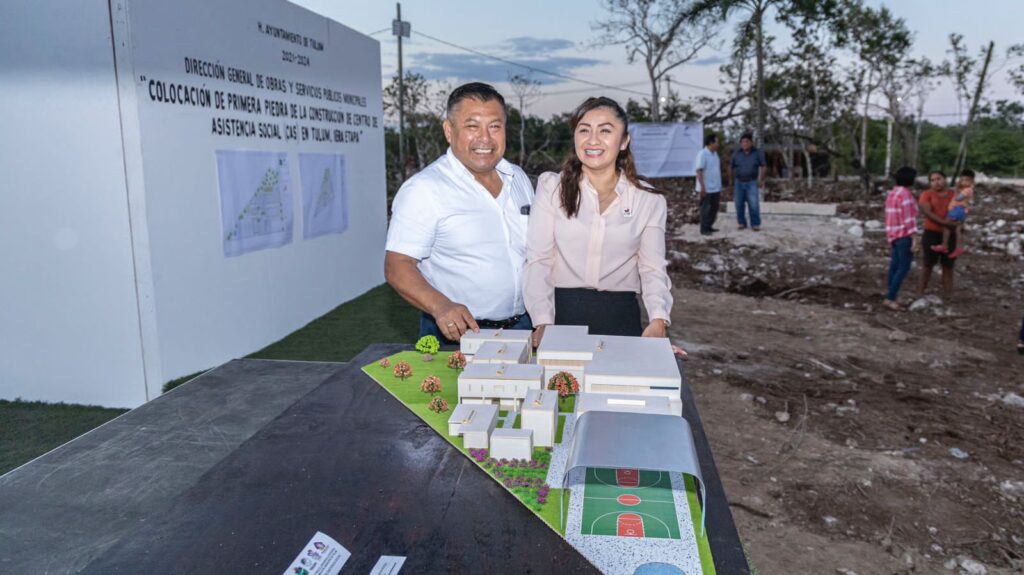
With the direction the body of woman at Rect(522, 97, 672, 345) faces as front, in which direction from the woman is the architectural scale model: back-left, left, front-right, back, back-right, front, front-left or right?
front

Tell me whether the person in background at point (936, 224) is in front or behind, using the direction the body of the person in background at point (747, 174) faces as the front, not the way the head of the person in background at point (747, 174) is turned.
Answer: in front

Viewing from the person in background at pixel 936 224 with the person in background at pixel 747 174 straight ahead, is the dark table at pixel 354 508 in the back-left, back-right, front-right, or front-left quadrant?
back-left

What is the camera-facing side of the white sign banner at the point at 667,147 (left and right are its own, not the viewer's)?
front

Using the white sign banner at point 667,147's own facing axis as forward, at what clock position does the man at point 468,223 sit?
The man is roughly at 12 o'clock from the white sign banner.

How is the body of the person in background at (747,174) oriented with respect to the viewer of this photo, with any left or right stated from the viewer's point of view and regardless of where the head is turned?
facing the viewer

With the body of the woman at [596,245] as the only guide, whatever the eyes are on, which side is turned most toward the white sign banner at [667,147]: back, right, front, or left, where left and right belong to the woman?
back

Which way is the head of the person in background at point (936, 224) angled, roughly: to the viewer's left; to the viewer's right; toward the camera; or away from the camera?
toward the camera

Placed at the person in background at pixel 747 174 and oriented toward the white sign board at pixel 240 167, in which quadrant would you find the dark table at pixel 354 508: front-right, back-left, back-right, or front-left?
front-left

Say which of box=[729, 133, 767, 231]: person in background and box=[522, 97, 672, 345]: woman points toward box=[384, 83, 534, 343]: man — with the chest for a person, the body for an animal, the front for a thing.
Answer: the person in background

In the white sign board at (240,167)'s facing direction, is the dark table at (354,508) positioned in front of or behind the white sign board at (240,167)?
in front

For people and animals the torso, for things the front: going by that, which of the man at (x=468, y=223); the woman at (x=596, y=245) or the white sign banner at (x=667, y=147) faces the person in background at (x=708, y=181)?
the white sign banner

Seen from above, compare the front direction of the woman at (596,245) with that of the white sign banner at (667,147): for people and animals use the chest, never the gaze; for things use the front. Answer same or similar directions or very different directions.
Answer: same or similar directions

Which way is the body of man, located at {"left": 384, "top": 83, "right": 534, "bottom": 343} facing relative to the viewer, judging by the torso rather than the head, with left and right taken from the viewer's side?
facing the viewer and to the right of the viewer

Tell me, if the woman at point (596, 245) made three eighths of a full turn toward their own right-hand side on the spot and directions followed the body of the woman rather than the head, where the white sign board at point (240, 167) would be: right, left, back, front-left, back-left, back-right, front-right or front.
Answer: front
